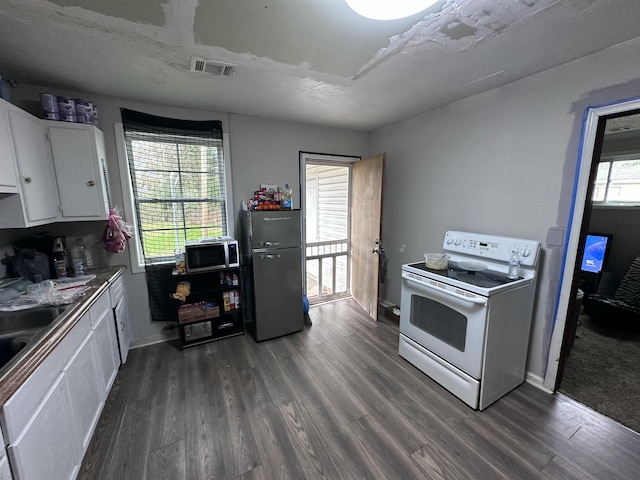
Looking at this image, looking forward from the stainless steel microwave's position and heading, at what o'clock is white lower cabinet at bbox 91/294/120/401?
The white lower cabinet is roughly at 2 o'clock from the stainless steel microwave.

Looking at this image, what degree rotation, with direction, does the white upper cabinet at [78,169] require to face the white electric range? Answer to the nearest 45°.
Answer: approximately 45° to its left

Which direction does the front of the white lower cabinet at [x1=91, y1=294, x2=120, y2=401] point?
to the viewer's right

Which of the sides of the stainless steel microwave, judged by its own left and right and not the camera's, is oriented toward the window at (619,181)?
left

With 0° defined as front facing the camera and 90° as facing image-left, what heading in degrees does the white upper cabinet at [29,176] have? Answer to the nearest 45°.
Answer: approximately 315°

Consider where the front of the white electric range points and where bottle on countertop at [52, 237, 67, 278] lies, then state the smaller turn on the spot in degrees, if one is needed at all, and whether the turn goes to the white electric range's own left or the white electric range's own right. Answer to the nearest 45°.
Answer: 0° — it already faces it

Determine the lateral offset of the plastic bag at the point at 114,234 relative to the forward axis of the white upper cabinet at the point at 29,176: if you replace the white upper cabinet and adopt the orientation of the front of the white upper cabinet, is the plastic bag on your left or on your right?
on your left

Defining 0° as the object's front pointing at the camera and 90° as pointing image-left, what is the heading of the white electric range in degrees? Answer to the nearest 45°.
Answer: approximately 45°

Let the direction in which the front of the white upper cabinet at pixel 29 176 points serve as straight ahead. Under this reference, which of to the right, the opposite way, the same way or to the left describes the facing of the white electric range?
the opposite way
